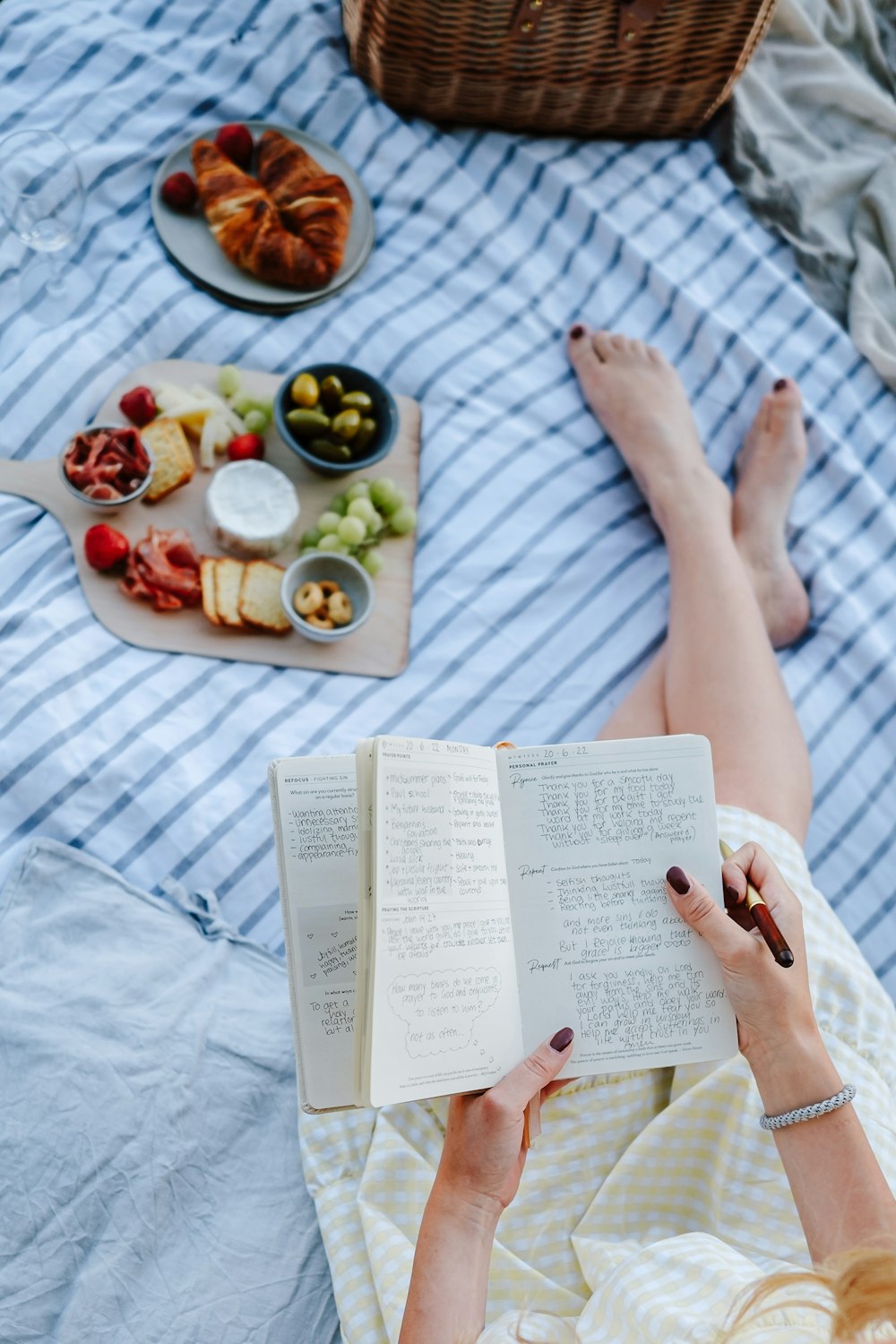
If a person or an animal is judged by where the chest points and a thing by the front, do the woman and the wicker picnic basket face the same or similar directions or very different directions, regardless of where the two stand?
very different directions

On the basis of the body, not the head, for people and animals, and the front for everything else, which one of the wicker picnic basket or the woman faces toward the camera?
the wicker picnic basket

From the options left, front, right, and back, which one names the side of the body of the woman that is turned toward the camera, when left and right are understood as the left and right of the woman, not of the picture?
back

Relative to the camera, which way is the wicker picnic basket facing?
toward the camera

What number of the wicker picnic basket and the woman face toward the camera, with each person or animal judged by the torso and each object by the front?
1
